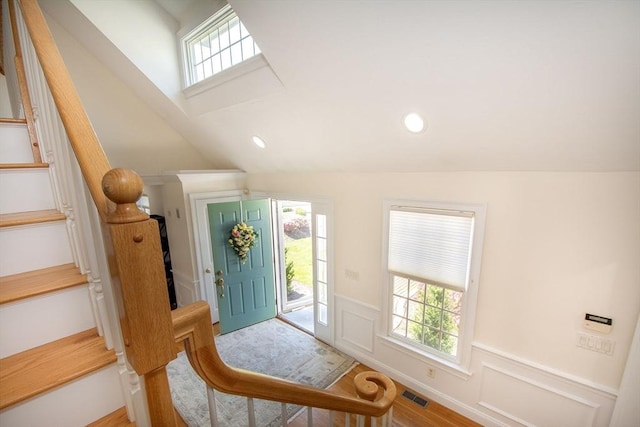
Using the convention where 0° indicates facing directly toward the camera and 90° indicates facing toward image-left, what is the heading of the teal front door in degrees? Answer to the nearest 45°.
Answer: approximately 315°

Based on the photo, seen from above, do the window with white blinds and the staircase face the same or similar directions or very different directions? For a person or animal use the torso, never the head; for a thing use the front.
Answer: very different directions

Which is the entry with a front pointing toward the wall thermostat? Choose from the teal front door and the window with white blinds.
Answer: the teal front door

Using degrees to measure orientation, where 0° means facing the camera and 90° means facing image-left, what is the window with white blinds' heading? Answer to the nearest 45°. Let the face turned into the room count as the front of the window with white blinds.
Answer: approximately 45°

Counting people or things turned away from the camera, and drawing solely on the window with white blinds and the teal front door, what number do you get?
0

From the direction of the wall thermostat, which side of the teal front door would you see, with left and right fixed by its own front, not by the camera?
front

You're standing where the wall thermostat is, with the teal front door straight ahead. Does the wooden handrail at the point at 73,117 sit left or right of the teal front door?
left

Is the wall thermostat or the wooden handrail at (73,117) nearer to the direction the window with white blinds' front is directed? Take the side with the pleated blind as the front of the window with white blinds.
the wooden handrail

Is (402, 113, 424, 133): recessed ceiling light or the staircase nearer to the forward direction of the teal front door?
the recessed ceiling light

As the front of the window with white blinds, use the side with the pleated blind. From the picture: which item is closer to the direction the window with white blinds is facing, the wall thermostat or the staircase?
the staircase

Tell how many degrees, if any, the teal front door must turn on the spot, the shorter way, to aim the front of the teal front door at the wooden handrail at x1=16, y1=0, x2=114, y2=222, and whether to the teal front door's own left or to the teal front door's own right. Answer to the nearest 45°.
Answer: approximately 45° to the teal front door's own right
